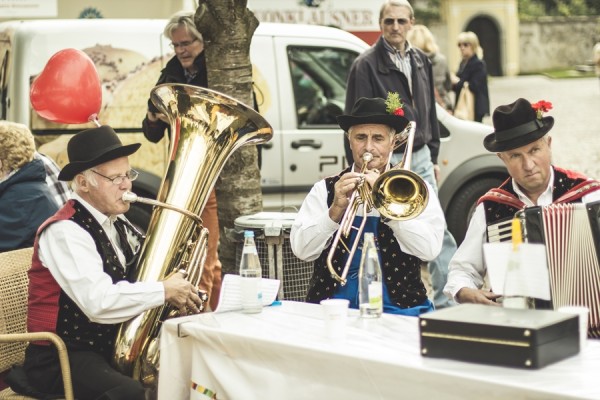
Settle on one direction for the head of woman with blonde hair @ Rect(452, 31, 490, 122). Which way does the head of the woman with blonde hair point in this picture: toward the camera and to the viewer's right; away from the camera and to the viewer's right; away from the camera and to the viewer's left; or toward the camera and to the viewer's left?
toward the camera and to the viewer's left

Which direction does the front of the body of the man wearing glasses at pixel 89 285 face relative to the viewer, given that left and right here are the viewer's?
facing to the right of the viewer

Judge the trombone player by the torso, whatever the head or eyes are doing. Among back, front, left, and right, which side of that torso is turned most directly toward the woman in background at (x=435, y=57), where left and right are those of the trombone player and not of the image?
back

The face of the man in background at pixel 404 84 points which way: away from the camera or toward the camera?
toward the camera

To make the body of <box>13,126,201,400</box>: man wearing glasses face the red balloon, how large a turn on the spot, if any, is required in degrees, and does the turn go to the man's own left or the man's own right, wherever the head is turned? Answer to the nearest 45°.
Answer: approximately 90° to the man's own left

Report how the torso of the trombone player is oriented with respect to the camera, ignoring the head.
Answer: toward the camera

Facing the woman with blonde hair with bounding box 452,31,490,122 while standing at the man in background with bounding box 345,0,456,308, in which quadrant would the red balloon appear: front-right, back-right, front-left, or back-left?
back-left

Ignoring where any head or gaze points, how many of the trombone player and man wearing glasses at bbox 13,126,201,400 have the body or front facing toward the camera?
1

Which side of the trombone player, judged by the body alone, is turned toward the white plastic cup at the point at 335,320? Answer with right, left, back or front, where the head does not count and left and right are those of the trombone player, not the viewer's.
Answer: front
